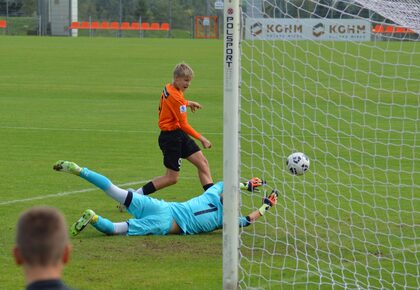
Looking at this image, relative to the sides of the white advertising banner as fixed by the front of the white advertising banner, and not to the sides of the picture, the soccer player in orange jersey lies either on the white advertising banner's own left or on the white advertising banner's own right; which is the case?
on the white advertising banner's own right

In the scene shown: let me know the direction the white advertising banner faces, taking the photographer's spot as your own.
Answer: facing the viewer

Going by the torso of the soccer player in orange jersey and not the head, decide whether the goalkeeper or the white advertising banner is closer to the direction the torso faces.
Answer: the white advertising banner

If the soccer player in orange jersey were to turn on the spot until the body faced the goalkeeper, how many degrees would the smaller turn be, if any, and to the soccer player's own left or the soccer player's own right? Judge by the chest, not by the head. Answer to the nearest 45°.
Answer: approximately 90° to the soccer player's own right

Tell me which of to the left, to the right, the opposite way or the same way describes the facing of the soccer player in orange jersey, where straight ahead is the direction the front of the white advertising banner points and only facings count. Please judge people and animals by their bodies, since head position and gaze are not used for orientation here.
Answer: to the left

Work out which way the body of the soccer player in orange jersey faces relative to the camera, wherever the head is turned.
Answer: to the viewer's right

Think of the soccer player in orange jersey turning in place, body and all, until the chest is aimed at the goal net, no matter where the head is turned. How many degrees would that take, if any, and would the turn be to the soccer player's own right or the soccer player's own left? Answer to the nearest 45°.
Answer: approximately 45° to the soccer player's own right
